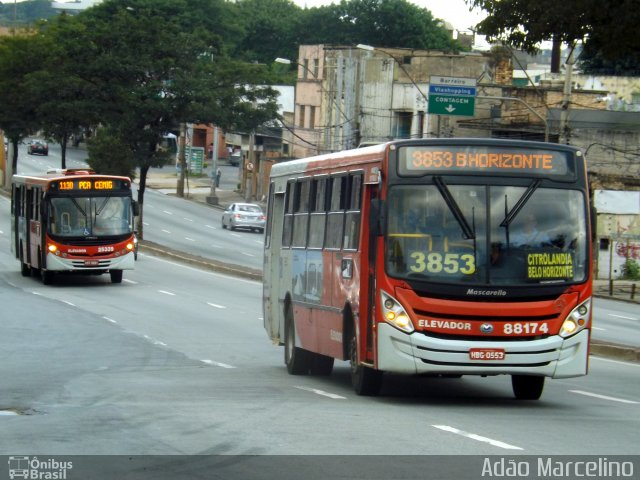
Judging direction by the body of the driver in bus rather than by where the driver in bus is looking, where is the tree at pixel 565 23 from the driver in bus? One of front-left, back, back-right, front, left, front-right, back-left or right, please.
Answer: back

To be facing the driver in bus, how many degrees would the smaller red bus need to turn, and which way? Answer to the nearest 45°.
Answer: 0° — it already faces them

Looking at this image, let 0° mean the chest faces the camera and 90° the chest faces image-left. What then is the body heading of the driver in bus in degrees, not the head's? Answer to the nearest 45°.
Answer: approximately 0°

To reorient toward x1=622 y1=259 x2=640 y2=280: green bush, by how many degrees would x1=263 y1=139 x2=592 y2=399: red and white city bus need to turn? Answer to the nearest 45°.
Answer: approximately 180°

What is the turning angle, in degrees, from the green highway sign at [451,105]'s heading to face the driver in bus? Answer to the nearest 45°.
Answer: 0° — it already faces them

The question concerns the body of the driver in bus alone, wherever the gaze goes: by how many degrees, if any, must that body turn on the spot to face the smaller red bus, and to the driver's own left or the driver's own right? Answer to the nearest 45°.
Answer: approximately 135° to the driver's own right

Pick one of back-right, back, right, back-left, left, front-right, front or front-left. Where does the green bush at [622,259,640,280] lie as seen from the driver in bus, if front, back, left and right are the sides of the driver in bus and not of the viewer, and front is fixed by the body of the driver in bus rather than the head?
back

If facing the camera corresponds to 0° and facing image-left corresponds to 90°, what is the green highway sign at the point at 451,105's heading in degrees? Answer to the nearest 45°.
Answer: approximately 0°

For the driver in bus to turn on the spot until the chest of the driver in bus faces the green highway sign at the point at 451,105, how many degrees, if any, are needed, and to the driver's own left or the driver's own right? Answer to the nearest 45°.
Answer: approximately 180°
